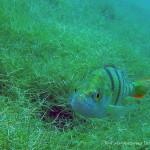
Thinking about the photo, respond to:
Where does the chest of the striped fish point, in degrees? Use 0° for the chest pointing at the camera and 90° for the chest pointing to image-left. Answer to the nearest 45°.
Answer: approximately 45°
